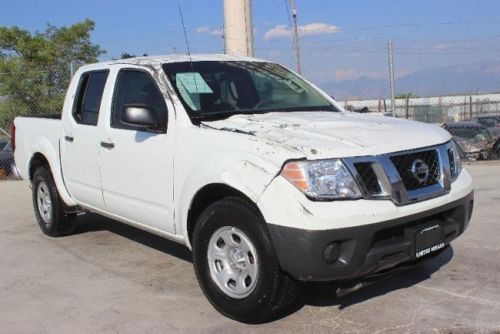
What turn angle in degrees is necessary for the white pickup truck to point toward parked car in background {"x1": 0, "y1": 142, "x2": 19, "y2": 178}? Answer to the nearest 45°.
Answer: approximately 180°

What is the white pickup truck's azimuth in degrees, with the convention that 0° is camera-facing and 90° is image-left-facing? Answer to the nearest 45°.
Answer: approximately 315°

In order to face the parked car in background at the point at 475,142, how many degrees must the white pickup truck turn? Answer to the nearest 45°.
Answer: approximately 90° to its left

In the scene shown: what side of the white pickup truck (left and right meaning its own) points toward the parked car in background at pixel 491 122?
left

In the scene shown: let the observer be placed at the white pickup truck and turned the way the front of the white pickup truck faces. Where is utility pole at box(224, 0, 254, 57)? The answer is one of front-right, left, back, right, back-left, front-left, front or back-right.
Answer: back-left

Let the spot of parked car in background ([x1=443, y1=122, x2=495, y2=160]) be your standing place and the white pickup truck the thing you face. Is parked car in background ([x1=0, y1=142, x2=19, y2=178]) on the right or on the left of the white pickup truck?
right
